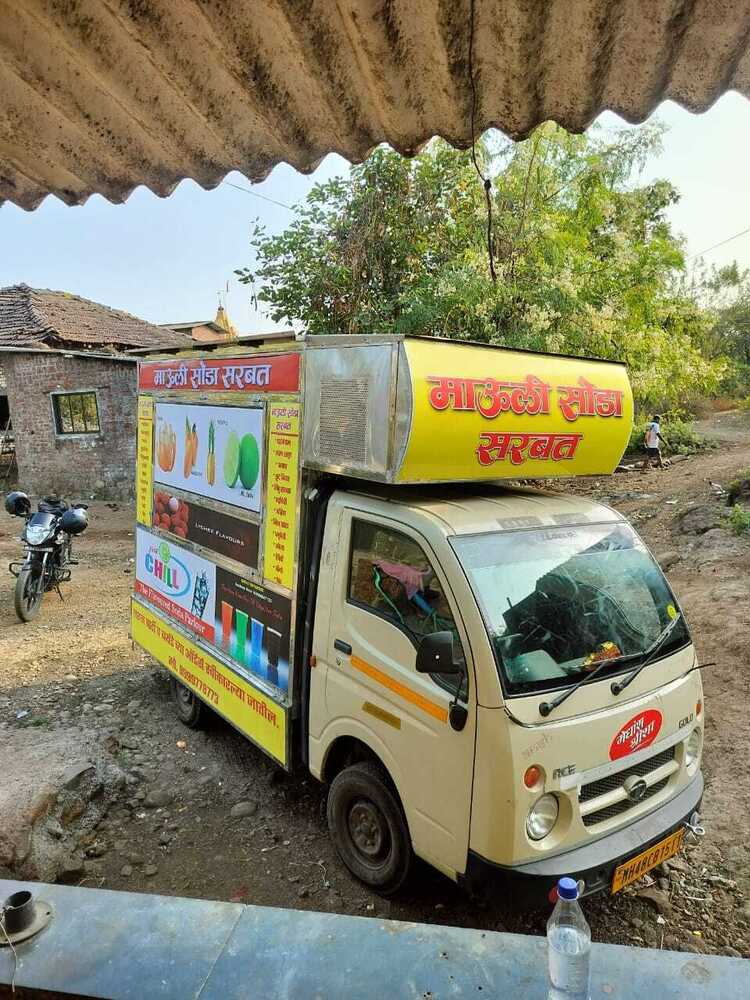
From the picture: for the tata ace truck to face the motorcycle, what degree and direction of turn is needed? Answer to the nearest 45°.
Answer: approximately 180°

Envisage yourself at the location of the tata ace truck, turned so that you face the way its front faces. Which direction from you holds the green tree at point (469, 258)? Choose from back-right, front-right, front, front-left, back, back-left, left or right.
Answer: back-left

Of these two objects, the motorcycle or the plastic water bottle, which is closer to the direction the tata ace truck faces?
the plastic water bottle

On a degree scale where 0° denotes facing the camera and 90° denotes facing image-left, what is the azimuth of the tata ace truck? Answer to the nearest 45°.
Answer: approximately 315°

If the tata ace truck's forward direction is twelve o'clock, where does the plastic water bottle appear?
The plastic water bottle is roughly at 1 o'clock from the tata ace truck.

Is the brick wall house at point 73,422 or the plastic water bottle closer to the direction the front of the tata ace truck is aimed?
the plastic water bottle

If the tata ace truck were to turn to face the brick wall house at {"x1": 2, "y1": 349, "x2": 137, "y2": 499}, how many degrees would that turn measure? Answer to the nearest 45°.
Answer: approximately 180°
